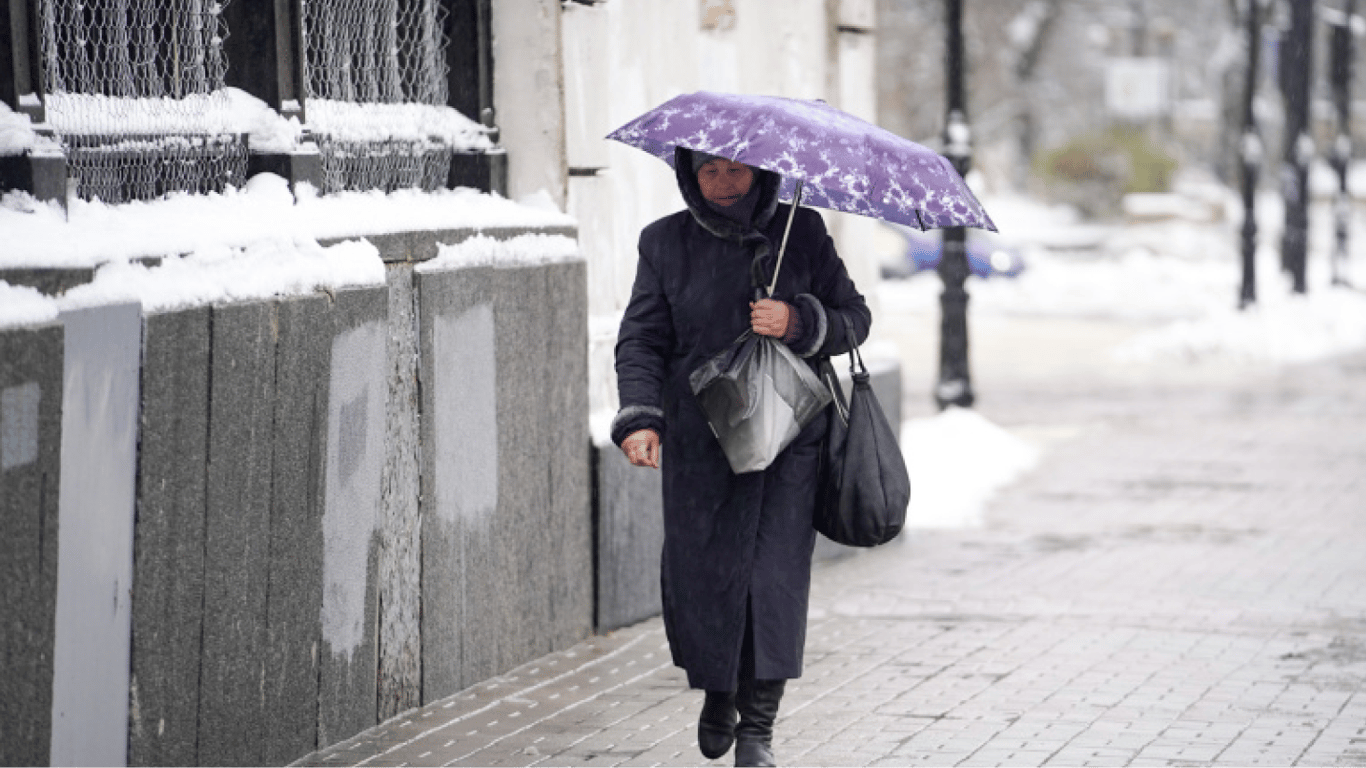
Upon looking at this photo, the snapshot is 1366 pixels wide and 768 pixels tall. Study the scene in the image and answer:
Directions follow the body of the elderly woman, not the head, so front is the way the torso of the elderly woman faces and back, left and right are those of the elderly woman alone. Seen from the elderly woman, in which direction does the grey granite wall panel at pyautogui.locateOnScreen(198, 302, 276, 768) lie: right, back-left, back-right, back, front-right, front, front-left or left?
right

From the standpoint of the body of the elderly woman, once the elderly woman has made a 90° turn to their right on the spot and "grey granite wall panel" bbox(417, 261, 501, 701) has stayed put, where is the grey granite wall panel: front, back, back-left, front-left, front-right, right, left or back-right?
front-right

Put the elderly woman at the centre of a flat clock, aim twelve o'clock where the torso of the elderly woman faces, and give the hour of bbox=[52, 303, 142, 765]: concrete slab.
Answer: The concrete slab is roughly at 2 o'clock from the elderly woman.

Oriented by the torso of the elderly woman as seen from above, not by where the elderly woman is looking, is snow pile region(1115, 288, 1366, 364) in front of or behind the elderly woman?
behind

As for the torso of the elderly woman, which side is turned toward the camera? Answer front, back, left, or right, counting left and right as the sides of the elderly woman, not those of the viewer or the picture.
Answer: front

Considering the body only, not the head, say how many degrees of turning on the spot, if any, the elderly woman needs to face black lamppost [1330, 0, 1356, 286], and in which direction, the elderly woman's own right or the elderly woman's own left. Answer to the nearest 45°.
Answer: approximately 180°

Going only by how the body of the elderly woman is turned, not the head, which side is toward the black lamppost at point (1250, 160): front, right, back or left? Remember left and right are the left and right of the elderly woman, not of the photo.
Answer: back

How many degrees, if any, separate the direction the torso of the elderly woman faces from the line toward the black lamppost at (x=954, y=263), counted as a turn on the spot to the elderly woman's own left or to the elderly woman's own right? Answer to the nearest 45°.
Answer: approximately 180°

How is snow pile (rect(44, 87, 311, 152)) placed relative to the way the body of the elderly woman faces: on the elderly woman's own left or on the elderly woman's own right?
on the elderly woman's own right

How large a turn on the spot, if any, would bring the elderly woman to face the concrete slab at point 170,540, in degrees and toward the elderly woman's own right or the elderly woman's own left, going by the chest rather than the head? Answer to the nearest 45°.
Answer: approximately 90° to the elderly woman's own right

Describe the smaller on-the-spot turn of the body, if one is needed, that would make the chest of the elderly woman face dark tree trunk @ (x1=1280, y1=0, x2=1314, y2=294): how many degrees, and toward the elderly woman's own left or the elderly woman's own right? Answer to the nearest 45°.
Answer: approximately 180°

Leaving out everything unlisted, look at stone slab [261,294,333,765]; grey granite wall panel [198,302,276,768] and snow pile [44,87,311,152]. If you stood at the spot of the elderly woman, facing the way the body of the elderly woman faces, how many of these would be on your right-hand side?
3
